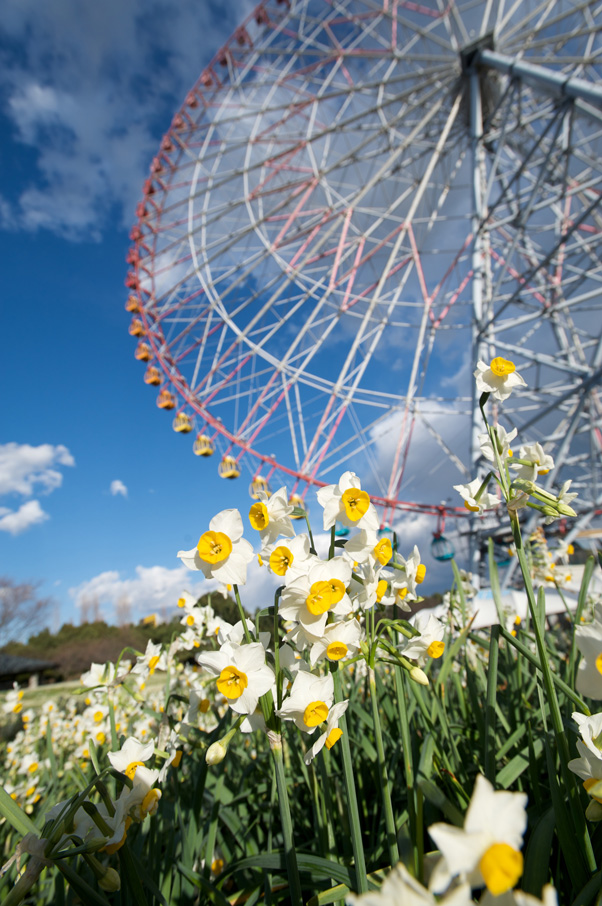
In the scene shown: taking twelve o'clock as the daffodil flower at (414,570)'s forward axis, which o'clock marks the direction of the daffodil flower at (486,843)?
the daffodil flower at (486,843) is roughly at 3 o'clock from the daffodil flower at (414,570).

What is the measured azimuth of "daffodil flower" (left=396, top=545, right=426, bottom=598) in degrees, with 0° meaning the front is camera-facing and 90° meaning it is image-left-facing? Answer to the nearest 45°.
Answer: approximately 270°

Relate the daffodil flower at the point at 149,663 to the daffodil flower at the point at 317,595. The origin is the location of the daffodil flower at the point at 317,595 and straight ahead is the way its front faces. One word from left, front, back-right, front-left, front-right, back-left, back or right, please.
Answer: back-right

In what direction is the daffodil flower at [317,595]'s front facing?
toward the camera

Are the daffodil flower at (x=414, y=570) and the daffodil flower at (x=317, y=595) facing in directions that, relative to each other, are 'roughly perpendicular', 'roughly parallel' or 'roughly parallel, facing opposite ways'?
roughly perpendicular
